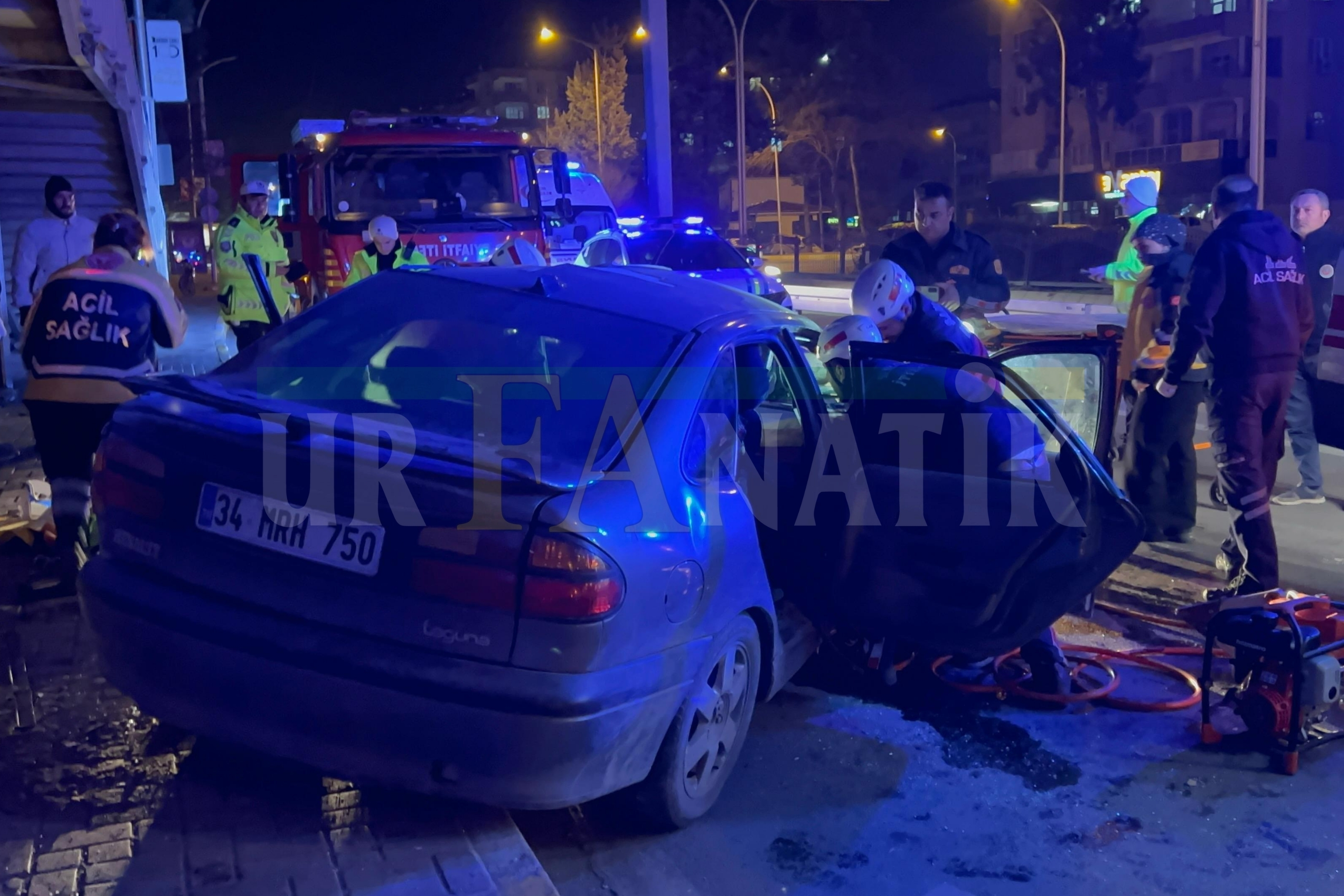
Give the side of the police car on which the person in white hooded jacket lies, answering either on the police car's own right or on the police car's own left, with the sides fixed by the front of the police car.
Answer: on the police car's own right

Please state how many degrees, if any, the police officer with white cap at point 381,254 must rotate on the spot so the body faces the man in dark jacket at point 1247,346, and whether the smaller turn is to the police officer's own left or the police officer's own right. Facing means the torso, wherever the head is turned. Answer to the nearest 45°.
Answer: approximately 45° to the police officer's own left

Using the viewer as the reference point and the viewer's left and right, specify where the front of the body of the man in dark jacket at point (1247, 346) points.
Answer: facing away from the viewer and to the left of the viewer

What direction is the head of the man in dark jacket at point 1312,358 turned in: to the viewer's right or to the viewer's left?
to the viewer's left

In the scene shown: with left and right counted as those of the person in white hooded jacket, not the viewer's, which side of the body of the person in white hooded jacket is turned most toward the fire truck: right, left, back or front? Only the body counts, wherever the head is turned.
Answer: left

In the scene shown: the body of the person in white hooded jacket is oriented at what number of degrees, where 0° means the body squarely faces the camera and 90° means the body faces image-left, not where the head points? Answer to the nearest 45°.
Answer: approximately 315°
